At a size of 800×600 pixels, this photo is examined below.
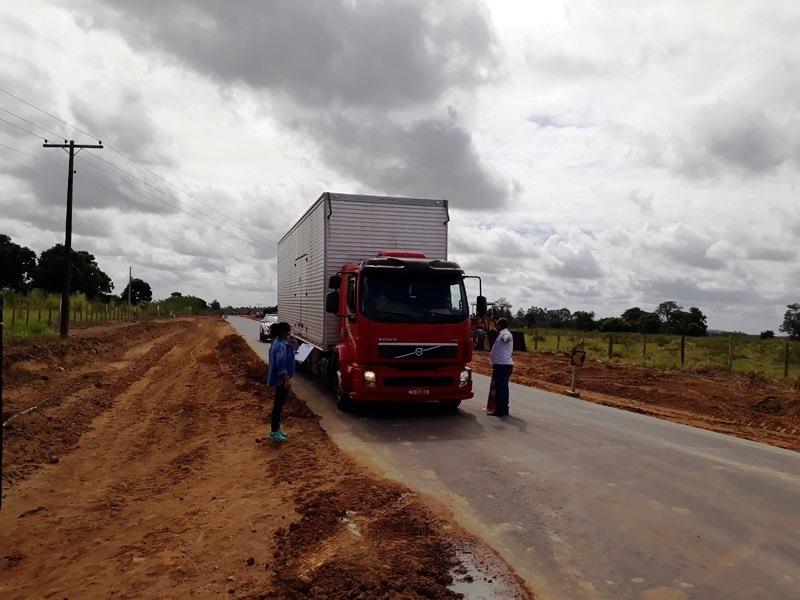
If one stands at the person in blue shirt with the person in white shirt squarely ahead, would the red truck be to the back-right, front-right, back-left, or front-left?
front-left

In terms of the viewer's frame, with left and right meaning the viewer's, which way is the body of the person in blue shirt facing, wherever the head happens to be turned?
facing to the right of the viewer

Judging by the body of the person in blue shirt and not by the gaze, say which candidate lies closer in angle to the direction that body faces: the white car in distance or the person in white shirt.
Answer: the person in white shirt

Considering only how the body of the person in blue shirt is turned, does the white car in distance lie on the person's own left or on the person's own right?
on the person's own left

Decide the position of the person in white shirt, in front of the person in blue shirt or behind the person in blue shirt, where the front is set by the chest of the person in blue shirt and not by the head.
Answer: in front

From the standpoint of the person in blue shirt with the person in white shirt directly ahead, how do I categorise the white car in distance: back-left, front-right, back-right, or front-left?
front-left

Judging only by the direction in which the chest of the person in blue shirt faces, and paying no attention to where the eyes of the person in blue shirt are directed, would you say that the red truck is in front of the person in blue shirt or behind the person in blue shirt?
in front

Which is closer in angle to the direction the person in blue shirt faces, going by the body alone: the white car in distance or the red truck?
the red truck

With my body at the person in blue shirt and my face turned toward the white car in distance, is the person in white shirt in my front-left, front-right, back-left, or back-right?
front-right

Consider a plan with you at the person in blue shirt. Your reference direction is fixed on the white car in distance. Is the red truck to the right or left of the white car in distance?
right
